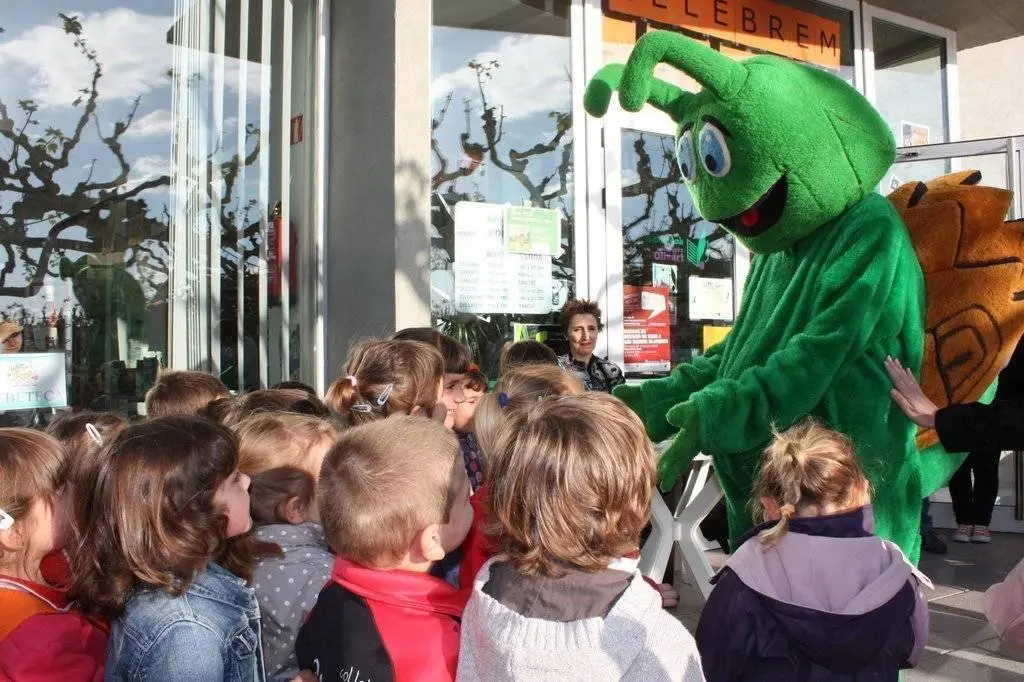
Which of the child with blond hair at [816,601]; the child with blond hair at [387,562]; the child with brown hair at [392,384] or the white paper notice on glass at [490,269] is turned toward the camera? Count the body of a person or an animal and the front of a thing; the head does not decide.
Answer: the white paper notice on glass

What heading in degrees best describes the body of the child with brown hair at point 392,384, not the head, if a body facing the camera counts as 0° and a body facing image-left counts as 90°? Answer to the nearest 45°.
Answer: approximately 225°

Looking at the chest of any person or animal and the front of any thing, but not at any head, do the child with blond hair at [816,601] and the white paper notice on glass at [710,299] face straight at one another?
yes

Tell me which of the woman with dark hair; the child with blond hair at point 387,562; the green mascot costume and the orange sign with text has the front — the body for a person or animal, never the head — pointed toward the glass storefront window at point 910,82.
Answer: the child with blond hair

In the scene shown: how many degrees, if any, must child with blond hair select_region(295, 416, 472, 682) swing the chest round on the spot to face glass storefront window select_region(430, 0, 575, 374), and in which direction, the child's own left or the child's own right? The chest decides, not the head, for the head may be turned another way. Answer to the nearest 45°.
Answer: approximately 45° to the child's own left

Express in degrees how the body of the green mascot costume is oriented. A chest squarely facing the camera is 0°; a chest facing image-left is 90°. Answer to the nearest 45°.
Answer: approximately 45°

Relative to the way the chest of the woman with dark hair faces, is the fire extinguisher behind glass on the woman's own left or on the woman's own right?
on the woman's own right

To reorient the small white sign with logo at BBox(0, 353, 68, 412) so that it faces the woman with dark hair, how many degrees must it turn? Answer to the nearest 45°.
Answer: approximately 90° to its left

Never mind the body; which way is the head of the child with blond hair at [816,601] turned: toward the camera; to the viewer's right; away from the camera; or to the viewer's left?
away from the camera

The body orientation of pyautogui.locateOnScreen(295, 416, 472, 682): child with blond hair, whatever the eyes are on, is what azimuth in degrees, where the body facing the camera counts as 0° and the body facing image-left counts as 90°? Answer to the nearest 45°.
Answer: approximately 225°
